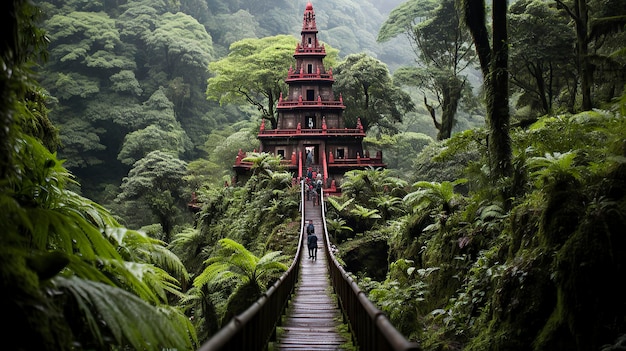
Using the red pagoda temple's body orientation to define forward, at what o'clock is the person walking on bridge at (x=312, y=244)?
The person walking on bridge is roughly at 12 o'clock from the red pagoda temple.

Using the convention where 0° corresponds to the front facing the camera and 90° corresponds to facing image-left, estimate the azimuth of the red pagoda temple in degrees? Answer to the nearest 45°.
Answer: approximately 0°

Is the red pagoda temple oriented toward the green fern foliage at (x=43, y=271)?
yes

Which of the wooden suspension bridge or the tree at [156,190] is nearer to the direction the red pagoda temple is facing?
the wooden suspension bridge

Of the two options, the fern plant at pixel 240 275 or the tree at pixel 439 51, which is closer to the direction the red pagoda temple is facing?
the fern plant

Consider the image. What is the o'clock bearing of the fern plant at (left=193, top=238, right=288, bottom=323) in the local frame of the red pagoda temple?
The fern plant is roughly at 12 o'clock from the red pagoda temple.

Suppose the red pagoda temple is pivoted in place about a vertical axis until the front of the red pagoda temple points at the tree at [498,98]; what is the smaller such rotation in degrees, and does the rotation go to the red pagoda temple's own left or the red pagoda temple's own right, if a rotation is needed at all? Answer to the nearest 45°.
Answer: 0° — it already faces it

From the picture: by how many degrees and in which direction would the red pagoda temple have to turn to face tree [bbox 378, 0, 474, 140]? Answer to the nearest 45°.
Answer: approximately 90° to its left

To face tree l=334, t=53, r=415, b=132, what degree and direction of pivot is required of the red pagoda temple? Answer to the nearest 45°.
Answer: approximately 135° to its left
